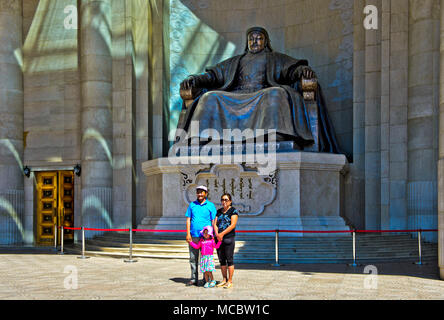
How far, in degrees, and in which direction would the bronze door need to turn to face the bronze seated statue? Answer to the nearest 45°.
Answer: approximately 45° to its left

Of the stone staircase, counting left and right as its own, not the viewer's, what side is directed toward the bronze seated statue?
back

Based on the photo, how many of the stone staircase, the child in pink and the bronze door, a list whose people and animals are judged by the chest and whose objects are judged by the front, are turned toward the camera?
3

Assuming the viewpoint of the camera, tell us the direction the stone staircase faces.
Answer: facing the viewer

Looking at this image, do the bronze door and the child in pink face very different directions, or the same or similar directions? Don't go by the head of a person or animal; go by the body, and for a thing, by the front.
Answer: same or similar directions

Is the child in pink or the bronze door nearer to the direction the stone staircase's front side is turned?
the child in pink

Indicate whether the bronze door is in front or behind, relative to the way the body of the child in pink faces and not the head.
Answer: behind

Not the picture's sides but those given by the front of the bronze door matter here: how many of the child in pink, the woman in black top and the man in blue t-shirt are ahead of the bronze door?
3

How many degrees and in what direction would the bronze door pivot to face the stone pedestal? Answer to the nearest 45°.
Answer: approximately 45° to its left
